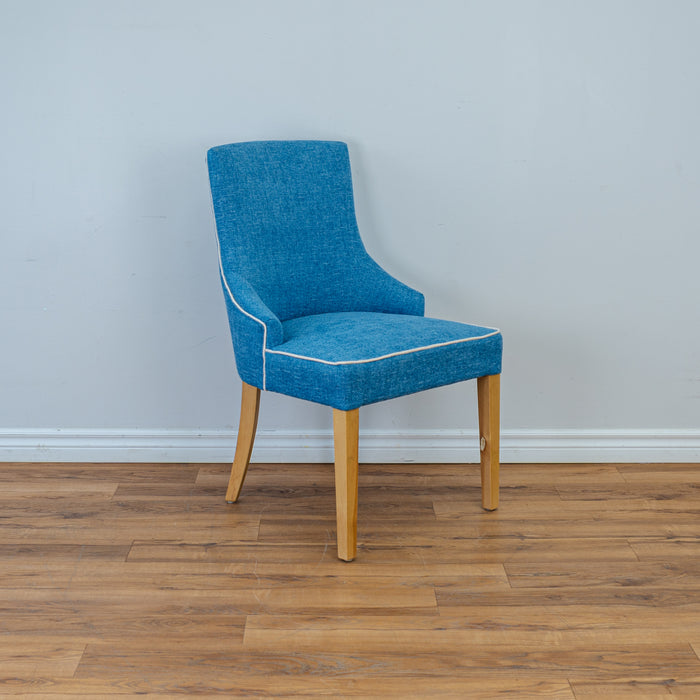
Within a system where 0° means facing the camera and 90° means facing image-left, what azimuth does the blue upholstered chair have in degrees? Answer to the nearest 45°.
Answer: approximately 315°
